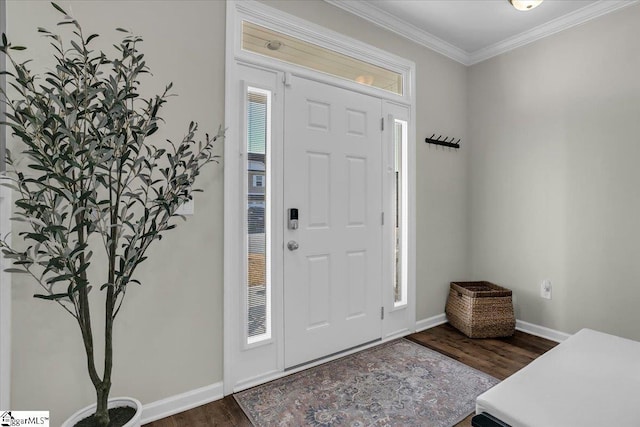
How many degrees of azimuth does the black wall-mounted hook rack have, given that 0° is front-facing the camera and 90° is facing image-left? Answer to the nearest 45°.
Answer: approximately 315°

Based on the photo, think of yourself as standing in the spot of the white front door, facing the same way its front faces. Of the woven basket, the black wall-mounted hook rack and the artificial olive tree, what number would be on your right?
1

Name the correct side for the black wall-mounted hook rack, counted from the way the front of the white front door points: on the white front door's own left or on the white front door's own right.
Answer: on the white front door's own left

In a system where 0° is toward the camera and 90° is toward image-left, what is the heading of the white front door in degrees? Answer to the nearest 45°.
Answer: approximately 315°

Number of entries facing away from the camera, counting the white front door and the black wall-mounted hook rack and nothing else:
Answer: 0

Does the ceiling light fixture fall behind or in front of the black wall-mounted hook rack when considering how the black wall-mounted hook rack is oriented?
in front

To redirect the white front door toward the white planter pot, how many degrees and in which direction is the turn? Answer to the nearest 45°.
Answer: approximately 90° to its right

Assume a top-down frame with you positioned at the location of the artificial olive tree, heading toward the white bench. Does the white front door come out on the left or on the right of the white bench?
left

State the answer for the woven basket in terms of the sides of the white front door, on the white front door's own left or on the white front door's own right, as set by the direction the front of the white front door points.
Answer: on the white front door's own left

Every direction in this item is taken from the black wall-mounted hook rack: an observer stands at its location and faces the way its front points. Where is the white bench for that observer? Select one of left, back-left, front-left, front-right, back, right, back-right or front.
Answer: front-right

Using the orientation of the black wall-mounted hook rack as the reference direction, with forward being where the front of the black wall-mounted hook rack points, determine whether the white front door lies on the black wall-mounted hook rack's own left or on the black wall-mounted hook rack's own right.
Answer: on the black wall-mounted hook rack's own right
